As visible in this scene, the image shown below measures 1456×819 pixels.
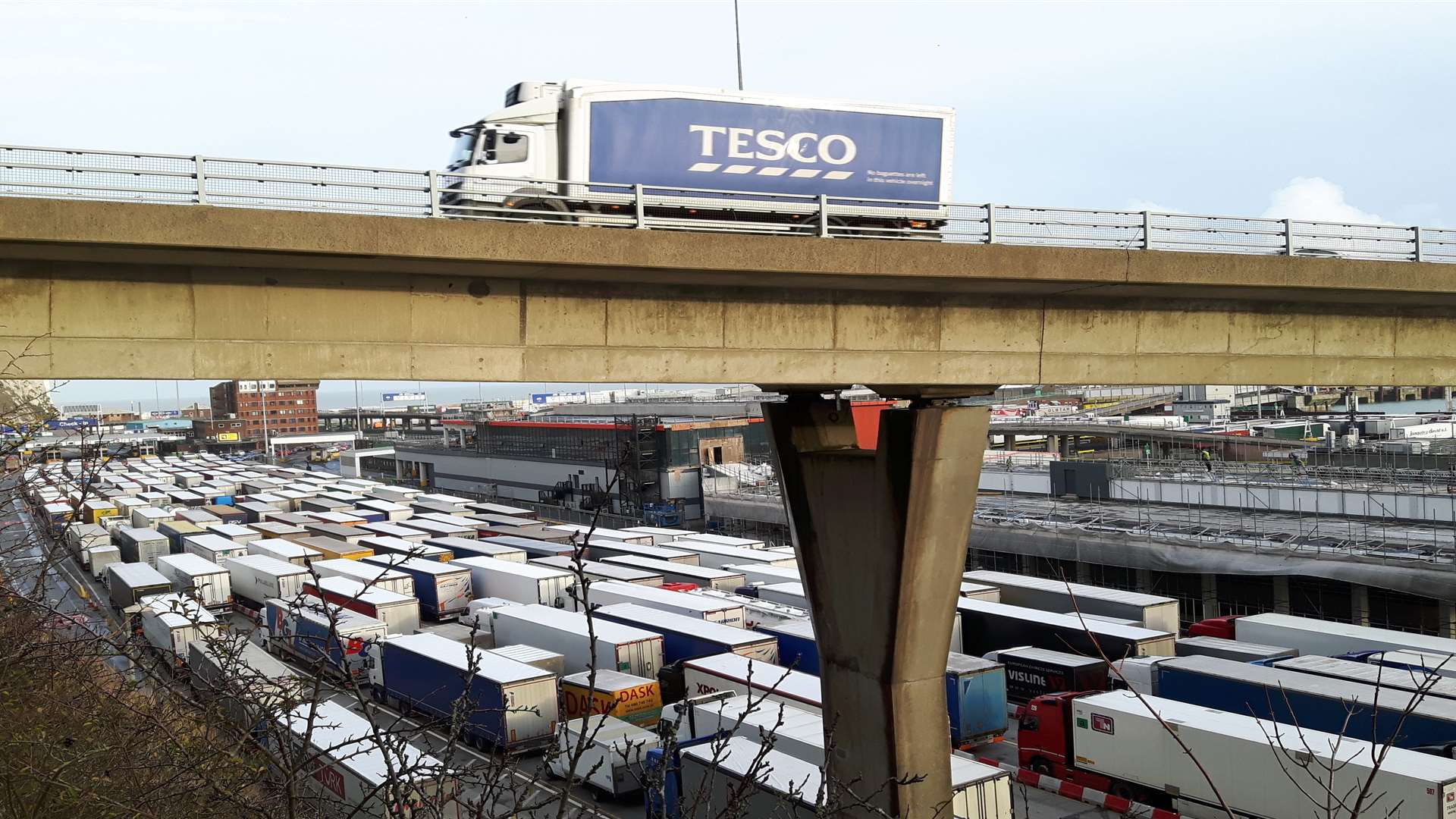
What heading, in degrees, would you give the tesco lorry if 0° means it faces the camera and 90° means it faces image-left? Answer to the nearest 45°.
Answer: approximately 90°

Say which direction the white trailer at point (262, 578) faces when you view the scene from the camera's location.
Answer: facing away from the viewer and to the left of the viewer

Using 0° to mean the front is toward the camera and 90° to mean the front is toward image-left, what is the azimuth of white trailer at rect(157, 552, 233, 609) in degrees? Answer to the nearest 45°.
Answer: approximately 135°

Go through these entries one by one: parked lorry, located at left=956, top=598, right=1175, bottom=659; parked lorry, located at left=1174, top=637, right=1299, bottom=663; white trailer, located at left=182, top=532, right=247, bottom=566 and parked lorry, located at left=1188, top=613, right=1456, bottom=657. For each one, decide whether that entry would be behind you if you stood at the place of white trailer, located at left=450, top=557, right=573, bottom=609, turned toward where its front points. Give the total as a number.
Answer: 3

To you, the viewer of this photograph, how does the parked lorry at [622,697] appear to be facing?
facing away from the viewer and to the left of the viewer

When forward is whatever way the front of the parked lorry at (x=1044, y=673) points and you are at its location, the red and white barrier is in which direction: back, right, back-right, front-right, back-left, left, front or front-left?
back-left

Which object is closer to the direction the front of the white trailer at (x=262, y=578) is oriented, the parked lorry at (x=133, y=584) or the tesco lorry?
the parked lorry

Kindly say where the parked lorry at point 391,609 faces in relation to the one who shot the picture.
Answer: facing away from the viewer and to the left of the viewer

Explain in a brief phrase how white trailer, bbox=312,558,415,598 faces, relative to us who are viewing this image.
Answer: facing away from the viewer and to the left of the viewer

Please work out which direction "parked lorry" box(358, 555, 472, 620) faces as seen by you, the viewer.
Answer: facing away from the viewer and to the left of the viewer
